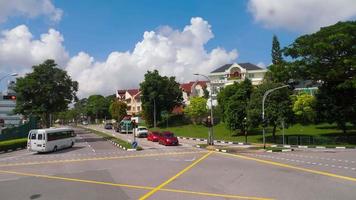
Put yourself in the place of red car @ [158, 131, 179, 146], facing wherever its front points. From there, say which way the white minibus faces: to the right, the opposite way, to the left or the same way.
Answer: to the left

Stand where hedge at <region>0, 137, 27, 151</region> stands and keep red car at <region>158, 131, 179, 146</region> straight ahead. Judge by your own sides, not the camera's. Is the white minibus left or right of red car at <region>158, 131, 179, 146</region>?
right

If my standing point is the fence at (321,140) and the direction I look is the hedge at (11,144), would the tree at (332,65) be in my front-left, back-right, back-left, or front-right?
back-right
